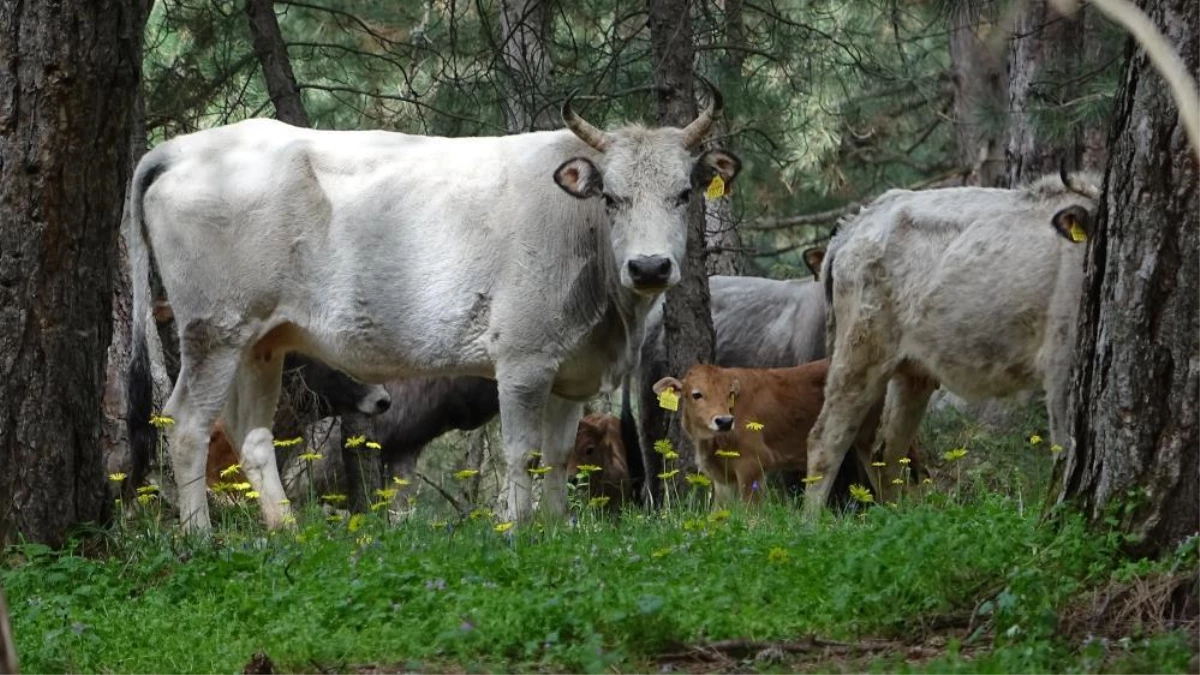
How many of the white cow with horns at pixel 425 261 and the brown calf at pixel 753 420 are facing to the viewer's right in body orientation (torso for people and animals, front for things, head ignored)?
1

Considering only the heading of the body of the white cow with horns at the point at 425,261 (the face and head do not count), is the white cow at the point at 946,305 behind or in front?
in front

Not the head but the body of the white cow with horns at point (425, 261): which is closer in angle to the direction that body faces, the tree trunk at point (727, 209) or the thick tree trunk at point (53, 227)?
the tree trunk

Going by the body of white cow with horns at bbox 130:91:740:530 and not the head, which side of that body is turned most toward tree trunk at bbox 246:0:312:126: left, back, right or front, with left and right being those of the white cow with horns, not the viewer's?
left

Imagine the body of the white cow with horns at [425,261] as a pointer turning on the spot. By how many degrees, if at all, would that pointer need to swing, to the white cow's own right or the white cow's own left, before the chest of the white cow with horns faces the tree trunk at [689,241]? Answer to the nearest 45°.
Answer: approximately 45° to the white cow's own left

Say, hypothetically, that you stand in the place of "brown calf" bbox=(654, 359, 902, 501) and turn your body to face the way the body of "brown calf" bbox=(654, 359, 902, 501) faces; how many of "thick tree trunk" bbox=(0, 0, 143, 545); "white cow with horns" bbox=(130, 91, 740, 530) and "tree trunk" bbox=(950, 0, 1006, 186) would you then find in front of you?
2

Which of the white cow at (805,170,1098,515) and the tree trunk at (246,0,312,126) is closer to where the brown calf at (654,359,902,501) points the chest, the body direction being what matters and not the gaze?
the tree trunk

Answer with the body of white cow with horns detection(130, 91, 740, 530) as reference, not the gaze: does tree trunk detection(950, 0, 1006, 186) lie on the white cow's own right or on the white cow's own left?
on the white cow's own left

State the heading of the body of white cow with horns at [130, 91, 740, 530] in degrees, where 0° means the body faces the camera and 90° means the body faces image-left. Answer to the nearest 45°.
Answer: approximately 270°

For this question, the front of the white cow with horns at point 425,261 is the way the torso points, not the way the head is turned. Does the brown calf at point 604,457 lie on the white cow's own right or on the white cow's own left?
on the white cow's own left

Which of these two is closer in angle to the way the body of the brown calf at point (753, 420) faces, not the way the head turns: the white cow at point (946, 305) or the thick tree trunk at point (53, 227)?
the thick tree trunk

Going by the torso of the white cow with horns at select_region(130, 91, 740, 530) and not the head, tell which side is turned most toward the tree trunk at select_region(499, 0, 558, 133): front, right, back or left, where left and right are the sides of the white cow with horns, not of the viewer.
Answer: left

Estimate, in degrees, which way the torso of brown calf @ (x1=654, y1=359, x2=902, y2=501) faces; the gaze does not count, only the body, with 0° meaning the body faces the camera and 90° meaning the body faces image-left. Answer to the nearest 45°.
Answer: approximately 45°

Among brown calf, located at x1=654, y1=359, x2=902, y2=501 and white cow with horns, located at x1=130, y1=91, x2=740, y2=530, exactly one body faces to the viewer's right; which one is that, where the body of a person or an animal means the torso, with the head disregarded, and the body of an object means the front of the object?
the white cow with horns

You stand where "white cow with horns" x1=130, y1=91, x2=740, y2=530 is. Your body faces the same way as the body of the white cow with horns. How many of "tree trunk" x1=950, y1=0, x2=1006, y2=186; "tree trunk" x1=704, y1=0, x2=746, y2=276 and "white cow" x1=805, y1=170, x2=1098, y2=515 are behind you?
0
